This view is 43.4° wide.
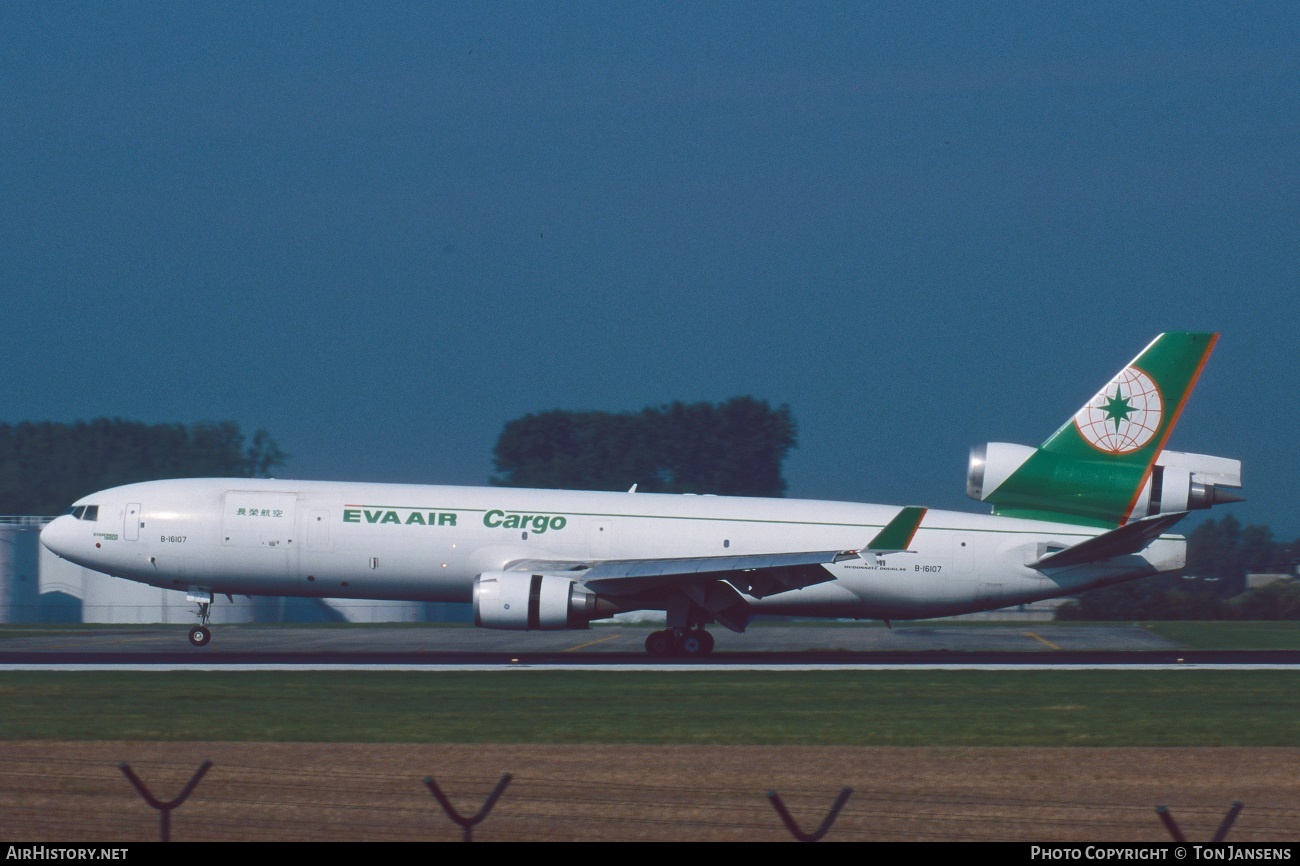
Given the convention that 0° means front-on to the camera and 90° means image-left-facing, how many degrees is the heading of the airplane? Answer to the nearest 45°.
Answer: approximately 90°
